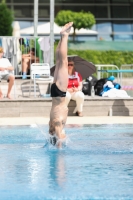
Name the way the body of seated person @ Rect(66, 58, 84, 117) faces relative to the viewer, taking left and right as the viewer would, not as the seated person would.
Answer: facing the viewer

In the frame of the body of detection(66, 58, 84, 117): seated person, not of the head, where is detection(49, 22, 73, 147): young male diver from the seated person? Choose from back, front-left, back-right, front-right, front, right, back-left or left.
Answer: front

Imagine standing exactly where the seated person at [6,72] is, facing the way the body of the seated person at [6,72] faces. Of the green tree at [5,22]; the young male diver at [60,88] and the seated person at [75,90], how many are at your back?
1

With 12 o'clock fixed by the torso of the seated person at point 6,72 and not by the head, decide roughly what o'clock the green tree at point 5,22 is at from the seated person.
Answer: The green tree is roughly at 6 o'clock from the seated person.

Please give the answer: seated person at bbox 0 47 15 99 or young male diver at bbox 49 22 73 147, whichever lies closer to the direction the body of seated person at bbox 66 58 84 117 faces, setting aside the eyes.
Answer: the young male diver

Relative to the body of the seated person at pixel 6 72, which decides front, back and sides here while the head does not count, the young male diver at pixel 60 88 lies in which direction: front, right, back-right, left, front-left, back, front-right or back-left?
front

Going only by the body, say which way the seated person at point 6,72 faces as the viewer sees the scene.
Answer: toward the camera

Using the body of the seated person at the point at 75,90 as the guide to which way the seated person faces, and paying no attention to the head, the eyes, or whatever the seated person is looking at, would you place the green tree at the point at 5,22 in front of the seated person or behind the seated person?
behind
